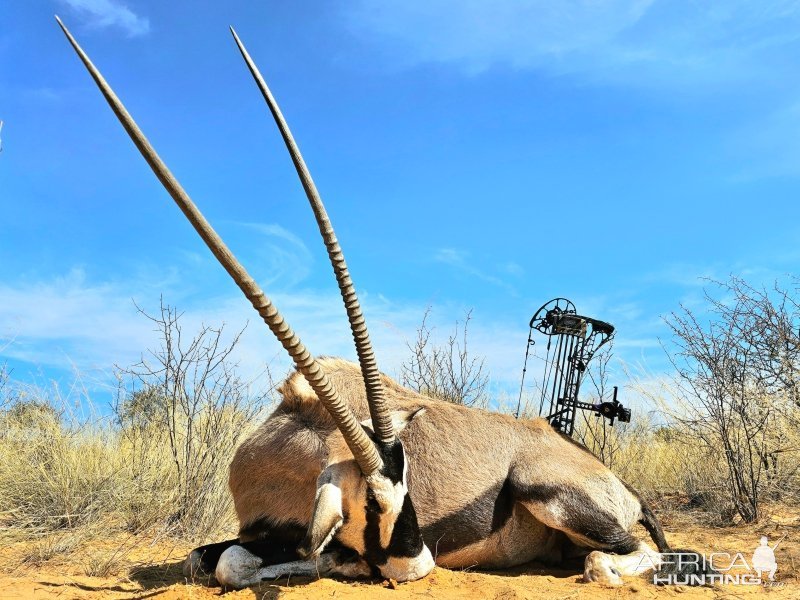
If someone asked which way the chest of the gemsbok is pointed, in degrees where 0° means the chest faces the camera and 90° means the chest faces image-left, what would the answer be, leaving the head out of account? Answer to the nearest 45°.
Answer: approximately 45°
